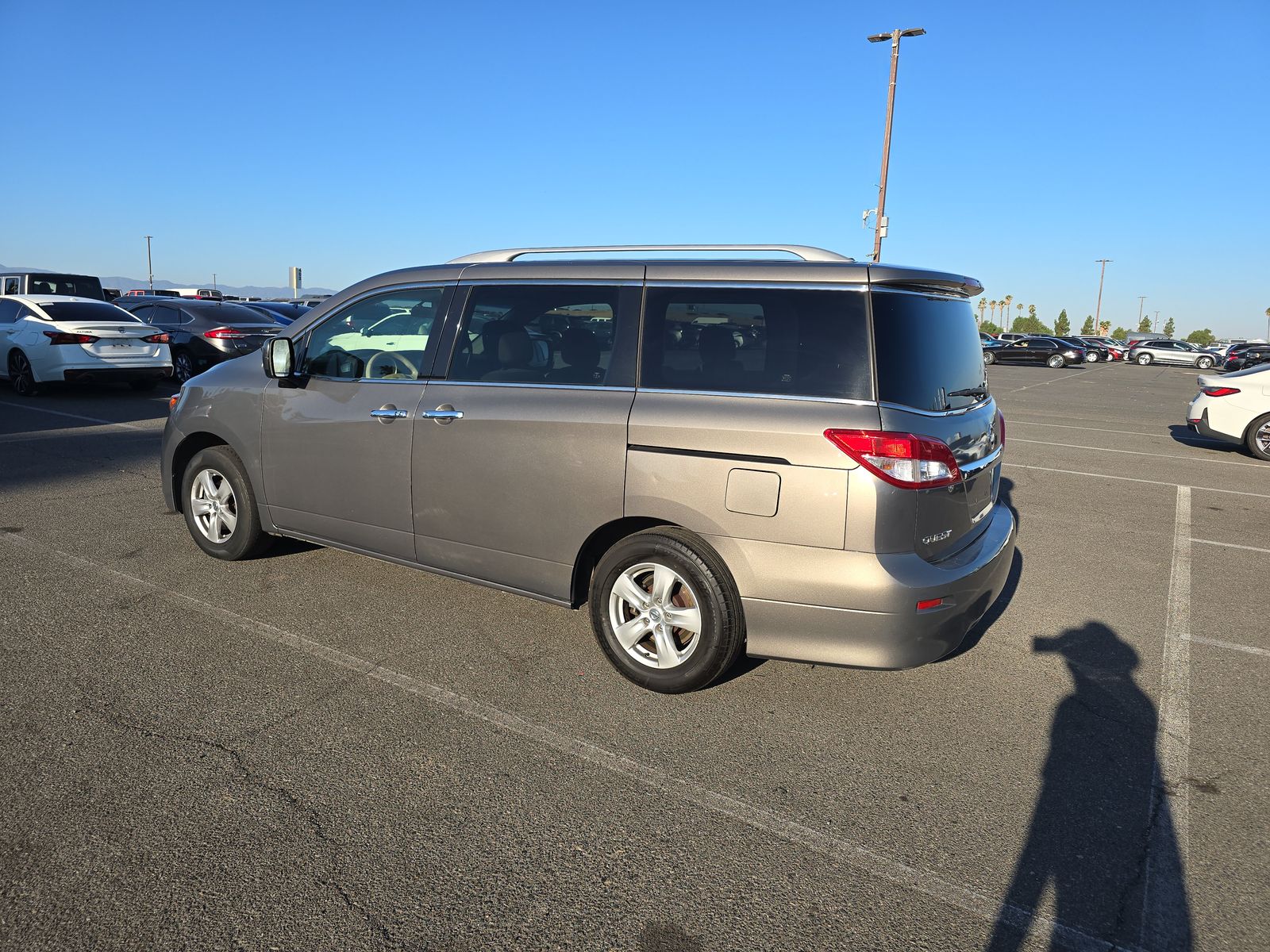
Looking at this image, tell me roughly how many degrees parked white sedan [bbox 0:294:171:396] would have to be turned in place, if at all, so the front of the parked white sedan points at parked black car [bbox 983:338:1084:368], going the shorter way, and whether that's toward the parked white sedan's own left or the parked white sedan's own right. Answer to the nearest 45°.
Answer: approximately 135° to the parked white sedan's own right

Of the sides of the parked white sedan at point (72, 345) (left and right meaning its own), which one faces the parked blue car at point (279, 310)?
right

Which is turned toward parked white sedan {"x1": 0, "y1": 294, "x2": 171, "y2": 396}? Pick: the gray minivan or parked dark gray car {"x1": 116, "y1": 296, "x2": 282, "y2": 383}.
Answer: the gray minivan

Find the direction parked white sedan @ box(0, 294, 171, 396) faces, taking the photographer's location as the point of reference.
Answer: facing away from the viewer and to the left of the viewer

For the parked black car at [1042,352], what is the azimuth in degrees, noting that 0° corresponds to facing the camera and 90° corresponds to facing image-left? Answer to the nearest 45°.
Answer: approximately 90°

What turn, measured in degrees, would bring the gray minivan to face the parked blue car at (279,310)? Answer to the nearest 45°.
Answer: approximately 45° to its right

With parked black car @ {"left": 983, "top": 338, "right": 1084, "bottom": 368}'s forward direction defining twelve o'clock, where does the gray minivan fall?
The gray minivan is roughly at 9 o'clock from the parked black car.

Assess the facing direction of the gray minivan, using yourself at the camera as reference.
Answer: facing away from the viewer and to the left of the viewer

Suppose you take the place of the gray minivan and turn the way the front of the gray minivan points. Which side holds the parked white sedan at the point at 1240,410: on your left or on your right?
on your right

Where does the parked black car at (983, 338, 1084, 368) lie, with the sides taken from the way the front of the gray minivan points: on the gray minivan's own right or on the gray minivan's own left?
on the gray minivan's own right
